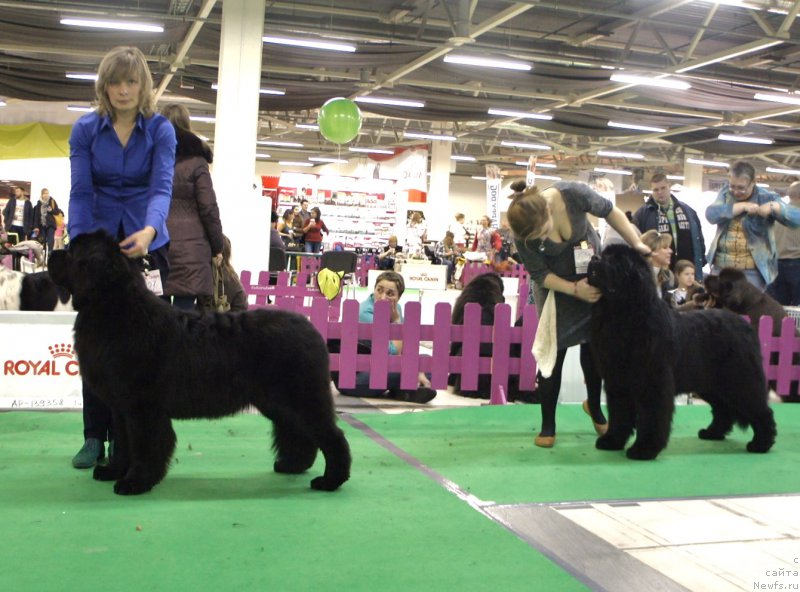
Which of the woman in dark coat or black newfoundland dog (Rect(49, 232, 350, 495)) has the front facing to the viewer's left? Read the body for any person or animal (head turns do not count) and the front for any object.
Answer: the black newfoundland dog

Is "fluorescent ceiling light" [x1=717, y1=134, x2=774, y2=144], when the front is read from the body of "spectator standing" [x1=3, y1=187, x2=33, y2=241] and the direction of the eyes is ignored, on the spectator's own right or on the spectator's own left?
on the spectator's own left

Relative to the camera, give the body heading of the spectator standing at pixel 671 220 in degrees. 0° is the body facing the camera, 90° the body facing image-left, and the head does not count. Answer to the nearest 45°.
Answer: approximately 0°

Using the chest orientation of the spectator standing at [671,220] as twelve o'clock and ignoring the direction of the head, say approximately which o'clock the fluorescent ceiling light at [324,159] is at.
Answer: The fluorescent ceiling light is roughly at 5 o'clock from the spectator standing.

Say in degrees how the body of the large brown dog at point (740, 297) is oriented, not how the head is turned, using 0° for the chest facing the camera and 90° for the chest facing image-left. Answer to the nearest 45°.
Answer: approximately 90°

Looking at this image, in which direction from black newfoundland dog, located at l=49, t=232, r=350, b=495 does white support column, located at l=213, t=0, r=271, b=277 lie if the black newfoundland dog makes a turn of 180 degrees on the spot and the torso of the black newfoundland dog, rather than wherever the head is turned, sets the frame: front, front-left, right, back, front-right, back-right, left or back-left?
left

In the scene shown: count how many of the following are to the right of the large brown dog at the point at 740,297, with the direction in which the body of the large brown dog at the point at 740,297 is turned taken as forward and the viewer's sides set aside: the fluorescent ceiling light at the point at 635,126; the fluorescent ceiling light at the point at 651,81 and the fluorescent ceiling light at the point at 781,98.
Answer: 3

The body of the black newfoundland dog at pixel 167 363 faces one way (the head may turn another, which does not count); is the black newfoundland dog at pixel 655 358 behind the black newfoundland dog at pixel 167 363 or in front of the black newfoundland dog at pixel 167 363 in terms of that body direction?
behind

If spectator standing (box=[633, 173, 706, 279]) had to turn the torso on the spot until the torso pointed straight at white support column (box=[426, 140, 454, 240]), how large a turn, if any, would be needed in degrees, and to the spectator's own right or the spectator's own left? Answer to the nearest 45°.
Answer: approximately 180°
